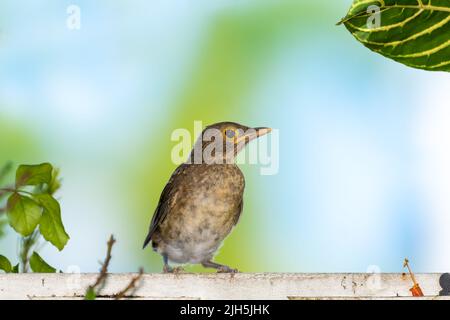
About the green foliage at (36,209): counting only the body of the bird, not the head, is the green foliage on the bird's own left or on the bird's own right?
on the bird's own right

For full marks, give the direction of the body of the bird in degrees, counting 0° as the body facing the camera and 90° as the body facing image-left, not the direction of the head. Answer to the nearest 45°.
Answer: approximately 315°

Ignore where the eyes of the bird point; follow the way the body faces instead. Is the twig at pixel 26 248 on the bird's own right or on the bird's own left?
on the bird's own right

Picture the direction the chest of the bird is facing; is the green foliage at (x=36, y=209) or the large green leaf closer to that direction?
the large green leaf

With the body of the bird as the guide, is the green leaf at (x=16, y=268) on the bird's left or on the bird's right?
on the bird's right

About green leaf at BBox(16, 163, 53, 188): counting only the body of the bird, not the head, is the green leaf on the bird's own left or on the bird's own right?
on the bird's own right

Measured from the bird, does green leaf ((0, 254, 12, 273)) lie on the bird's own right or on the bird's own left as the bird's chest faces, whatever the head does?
on the bird's own right

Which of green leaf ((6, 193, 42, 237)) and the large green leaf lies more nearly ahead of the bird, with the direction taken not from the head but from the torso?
the large green leaf
